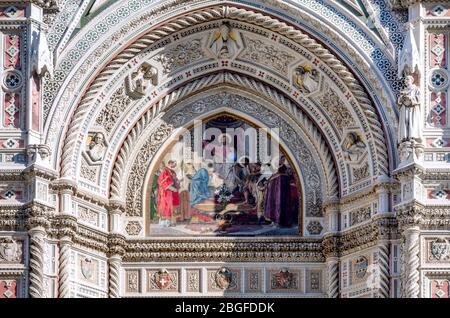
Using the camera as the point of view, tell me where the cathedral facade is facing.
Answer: facing the viewer
